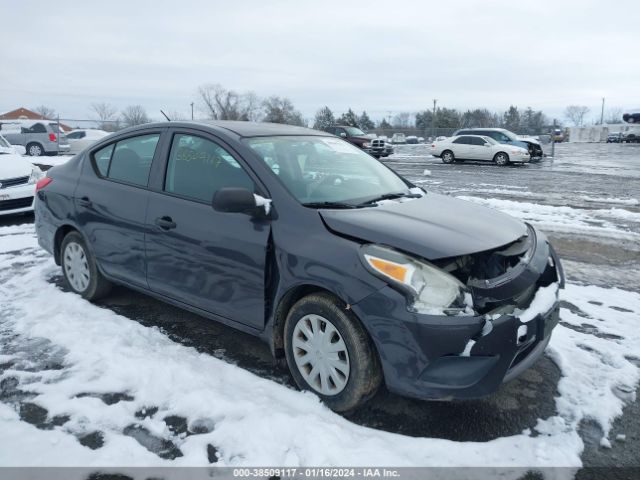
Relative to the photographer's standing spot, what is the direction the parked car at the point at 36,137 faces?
facing away from the viewer and to the left of the viewer

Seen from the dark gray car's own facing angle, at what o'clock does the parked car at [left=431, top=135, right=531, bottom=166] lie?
The parked car is roughly at 8 o'clock from the dark gray car.

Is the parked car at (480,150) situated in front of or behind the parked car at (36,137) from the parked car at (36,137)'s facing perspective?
behind

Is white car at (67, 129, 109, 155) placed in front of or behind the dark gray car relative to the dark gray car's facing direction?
behind

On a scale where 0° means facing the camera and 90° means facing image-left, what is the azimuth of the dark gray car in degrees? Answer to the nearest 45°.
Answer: approximately 315°

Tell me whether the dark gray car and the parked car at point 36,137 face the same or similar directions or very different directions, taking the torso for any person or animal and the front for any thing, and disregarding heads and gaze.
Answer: very different directions

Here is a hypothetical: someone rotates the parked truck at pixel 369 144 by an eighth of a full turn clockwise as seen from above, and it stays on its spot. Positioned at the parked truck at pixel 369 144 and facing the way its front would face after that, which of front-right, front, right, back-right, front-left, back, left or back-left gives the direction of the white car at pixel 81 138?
right

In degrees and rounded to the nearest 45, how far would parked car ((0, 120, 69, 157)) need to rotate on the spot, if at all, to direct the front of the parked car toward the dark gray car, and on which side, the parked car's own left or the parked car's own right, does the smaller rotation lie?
approximately 135° to the parked car's own left
